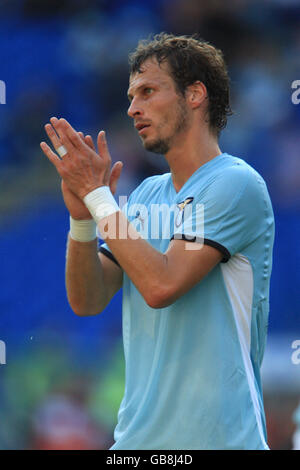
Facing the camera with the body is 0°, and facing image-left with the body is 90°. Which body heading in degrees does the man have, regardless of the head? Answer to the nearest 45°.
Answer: approximately 45°
